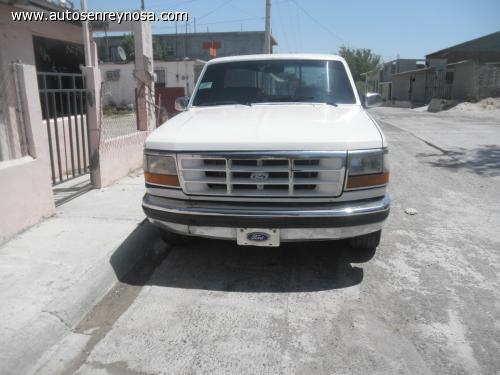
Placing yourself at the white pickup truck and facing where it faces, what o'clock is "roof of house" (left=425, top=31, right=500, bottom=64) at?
The roof of house is roughly at 7 o'clock from the white pickup truck.

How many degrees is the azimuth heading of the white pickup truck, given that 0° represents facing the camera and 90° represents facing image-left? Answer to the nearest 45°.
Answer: approximately 0°

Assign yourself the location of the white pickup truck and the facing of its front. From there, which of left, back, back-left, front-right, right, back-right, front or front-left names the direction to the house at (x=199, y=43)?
back

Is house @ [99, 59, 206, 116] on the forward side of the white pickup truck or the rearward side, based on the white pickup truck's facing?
on the rearward side

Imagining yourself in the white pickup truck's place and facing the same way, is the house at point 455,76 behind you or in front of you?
behind
